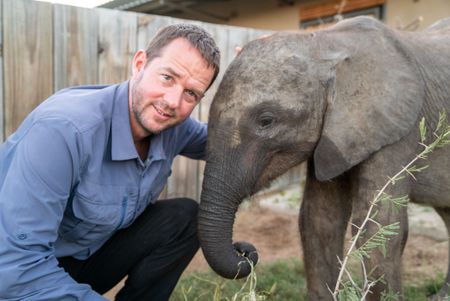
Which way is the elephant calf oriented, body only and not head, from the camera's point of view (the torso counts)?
to the viewer's left

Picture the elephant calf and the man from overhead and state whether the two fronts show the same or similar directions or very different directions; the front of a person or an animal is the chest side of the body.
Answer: very different directions

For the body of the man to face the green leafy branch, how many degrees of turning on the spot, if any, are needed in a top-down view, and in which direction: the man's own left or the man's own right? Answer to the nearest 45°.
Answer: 0° — they already face it

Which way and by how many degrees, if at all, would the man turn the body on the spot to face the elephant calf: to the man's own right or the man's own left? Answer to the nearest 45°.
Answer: approximately 45° to the man's own left

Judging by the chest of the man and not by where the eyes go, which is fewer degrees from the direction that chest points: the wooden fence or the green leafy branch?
the green leafy branch

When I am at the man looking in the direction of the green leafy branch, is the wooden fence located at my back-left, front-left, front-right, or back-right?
back-left

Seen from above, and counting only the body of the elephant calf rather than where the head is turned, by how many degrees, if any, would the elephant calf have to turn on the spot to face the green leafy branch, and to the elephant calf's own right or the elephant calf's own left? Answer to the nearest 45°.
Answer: approximately 90° to the elephant calf's own left

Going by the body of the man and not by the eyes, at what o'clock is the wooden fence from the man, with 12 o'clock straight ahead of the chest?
The wooden fence is roughly at 7 o'clock from the man.

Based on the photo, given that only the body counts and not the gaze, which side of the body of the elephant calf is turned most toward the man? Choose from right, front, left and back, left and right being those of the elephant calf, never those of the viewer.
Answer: front

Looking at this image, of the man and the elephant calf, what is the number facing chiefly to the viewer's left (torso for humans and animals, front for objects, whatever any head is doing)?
1
